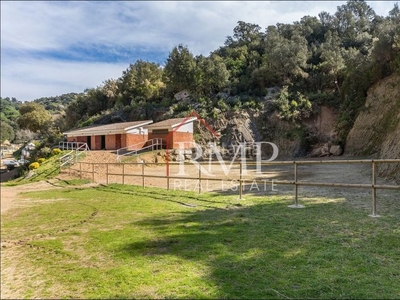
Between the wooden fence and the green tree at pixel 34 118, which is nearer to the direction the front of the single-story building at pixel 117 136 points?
the wooden fence

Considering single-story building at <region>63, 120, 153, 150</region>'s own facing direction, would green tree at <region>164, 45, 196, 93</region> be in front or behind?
behind

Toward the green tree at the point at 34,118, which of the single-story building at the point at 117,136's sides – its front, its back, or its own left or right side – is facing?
right

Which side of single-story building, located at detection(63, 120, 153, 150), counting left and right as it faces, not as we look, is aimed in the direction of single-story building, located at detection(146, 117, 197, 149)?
left

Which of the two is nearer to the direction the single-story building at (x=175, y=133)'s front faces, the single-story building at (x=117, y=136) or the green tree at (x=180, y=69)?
the single-story building

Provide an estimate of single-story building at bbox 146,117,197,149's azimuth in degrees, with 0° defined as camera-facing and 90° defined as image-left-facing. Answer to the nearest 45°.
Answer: approximately 45°

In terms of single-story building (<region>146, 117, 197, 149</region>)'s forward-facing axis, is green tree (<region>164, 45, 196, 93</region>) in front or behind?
behind

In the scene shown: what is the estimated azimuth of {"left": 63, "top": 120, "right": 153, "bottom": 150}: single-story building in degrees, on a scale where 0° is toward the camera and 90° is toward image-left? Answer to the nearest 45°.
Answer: approximately 45°

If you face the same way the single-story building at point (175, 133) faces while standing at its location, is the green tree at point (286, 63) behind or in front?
behind
